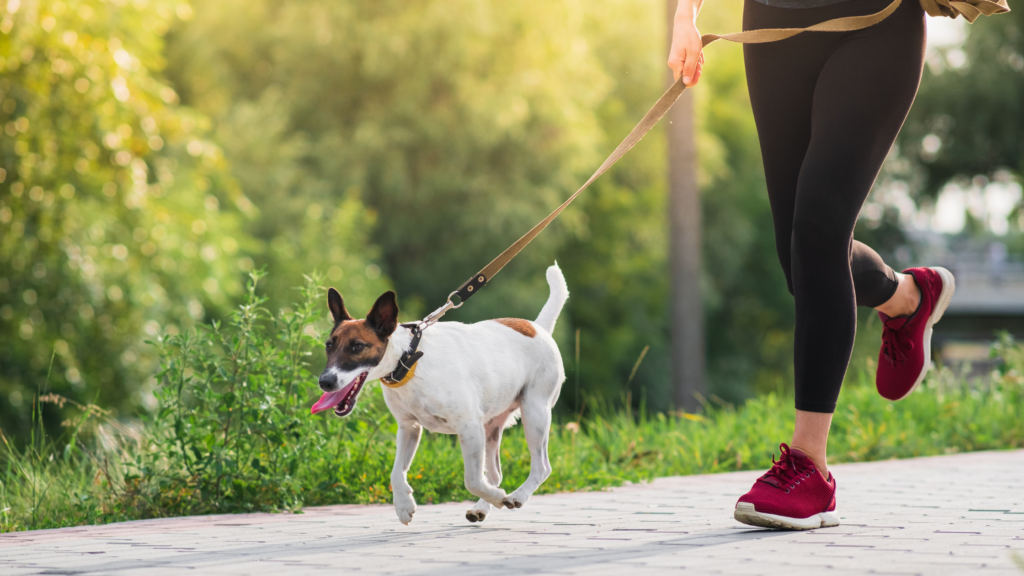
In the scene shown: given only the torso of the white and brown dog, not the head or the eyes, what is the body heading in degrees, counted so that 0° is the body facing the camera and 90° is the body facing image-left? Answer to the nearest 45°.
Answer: approximately 45°
